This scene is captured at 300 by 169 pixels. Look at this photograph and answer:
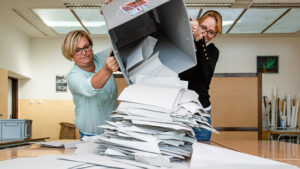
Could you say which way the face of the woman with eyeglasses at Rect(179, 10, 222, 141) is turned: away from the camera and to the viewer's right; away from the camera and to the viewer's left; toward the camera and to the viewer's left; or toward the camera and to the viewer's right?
toward the camera and to the viewer's left

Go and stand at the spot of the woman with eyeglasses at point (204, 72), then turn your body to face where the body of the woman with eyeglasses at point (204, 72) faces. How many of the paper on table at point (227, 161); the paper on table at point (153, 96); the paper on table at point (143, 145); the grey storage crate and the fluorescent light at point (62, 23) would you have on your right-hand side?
2

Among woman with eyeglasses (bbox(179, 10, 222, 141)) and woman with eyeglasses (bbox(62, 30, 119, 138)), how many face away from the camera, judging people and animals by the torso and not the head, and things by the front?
0

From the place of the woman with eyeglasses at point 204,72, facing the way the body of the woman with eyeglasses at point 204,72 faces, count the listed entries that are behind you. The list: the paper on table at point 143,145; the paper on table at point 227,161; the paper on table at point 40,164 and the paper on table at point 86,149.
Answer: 0

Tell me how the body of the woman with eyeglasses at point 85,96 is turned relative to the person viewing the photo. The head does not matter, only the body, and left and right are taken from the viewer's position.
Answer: facing the viewer and to the right of the viewer

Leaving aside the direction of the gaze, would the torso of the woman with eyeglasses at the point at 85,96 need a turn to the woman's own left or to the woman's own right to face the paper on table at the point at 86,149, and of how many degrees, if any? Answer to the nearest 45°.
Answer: approximately 45° to the woman's own right

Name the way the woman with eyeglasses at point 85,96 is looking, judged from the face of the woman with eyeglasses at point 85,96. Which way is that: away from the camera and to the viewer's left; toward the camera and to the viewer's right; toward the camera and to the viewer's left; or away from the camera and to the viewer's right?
toward the camera and to the viewer's right

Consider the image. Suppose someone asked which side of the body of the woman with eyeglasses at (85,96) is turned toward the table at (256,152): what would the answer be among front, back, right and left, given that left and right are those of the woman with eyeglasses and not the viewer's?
front
